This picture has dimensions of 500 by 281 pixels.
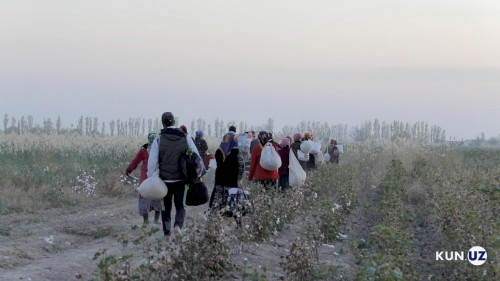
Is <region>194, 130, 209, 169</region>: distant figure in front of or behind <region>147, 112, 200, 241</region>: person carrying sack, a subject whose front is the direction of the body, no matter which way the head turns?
in front

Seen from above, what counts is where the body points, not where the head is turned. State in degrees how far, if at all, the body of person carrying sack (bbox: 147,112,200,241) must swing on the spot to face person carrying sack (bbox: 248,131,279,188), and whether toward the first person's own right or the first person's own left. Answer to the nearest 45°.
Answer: approximately 45° to the first person's own right

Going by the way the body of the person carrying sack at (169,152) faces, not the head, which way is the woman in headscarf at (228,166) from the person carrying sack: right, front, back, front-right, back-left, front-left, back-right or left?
front-right

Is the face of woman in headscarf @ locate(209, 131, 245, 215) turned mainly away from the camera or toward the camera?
away from the camera

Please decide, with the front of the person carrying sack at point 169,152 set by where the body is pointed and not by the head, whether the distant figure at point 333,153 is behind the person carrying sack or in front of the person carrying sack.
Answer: in front

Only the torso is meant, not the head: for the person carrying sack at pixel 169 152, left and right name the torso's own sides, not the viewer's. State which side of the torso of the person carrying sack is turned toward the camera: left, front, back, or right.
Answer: back

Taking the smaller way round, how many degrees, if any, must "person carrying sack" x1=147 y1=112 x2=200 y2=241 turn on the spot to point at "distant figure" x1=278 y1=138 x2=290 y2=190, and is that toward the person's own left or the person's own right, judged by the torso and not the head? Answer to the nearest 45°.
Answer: approximately 45° to the person's own right
